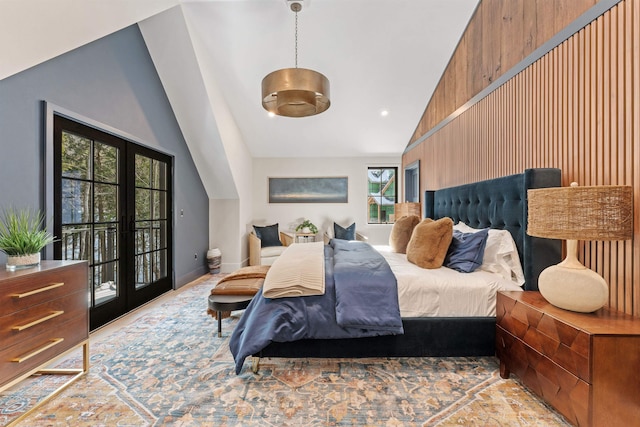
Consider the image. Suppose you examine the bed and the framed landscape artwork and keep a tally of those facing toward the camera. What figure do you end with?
1

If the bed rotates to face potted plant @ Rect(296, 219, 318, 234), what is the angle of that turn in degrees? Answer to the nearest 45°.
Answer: approximately 45° to its right

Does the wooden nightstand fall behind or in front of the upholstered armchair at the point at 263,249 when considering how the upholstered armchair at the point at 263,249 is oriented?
in front

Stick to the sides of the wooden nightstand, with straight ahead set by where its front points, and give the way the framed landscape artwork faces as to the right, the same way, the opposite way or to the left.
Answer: to the left

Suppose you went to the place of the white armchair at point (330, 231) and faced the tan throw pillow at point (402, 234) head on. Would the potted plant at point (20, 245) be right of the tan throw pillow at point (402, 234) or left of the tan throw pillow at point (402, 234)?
right

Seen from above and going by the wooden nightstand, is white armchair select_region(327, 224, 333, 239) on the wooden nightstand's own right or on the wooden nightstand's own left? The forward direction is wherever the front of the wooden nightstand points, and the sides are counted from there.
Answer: on the wooden nightstand's own right

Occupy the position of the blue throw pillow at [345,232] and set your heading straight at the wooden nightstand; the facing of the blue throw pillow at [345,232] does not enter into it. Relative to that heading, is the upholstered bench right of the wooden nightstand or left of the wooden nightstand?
right

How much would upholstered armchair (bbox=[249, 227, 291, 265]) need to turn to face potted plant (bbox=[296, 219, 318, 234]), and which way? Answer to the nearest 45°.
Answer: approximately 45° to its left

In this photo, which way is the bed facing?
to the viewer's left
